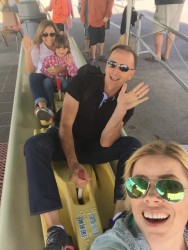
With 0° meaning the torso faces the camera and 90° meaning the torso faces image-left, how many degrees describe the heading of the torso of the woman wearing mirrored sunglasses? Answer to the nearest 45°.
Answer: approximately 0°

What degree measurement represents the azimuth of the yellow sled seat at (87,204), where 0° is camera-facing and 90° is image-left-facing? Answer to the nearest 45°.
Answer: approximately 0°

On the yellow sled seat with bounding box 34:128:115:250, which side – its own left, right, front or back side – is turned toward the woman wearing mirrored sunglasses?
front

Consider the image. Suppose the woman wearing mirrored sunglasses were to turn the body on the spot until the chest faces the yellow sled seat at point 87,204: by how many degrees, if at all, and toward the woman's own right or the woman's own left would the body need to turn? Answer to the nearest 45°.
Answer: approximately 135° to the woman's own right

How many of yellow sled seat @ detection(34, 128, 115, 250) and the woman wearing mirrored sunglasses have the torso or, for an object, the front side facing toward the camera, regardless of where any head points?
2
